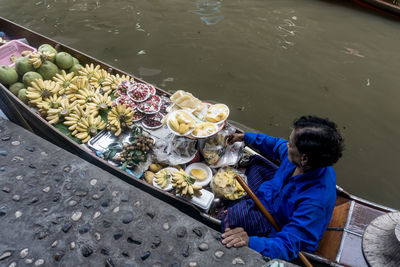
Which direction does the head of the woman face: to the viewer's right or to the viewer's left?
to the viewer's left

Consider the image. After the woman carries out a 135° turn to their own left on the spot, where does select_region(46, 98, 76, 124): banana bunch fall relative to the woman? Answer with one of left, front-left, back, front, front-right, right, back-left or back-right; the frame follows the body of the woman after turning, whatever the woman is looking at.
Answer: back-right

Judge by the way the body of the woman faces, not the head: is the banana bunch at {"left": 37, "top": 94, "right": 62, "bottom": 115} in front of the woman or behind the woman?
in front

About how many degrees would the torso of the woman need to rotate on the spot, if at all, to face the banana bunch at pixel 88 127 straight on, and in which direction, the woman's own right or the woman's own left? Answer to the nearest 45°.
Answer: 0° — they already face it

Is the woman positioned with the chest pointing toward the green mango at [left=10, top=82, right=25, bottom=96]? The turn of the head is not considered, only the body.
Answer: yes

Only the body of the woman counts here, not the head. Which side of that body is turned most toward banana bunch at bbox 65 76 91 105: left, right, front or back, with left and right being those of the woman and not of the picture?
front

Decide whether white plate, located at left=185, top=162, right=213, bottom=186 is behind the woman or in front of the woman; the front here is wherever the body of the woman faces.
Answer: in front

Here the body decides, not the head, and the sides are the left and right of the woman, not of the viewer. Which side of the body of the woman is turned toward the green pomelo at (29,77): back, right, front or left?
front

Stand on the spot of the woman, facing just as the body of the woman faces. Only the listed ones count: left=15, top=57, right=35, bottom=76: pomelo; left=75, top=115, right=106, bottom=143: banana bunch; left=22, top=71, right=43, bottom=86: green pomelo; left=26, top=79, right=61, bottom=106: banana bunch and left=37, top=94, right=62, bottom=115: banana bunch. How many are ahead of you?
5

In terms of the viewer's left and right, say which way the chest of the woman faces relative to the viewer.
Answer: facing to the left of the viewer

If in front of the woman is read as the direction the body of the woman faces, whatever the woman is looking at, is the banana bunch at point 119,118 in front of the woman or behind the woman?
in front

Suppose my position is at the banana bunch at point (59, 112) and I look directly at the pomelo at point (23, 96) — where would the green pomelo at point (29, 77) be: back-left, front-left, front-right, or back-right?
front-right

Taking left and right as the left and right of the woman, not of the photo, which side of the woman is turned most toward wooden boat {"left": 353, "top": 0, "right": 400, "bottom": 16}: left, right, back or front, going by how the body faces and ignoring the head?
right

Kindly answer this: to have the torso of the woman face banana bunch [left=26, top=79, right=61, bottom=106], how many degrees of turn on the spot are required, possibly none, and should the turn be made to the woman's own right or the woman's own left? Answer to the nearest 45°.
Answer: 0° — they already face it
